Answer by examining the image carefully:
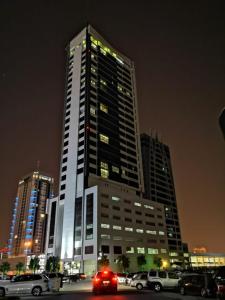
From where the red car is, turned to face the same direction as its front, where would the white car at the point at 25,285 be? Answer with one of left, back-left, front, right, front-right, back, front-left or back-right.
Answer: left

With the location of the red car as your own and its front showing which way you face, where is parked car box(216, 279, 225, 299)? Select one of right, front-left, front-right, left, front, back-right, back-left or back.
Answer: back-right

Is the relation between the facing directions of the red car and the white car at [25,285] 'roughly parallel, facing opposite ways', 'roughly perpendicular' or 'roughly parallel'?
roughly perpendicular

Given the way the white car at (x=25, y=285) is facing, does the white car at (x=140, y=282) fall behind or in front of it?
behind

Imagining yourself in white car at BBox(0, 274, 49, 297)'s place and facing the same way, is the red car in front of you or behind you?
behind

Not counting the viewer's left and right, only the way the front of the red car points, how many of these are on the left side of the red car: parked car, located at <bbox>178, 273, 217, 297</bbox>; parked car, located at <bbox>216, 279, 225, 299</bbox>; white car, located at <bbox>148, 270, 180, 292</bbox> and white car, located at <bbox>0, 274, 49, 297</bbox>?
1

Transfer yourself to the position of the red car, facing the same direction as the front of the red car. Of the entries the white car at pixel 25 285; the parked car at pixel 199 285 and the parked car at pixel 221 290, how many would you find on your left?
1

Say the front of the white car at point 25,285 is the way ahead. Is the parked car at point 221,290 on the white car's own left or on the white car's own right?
on the white car's own left

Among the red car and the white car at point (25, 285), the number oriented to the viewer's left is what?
1

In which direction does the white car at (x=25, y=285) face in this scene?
to the viewer's left

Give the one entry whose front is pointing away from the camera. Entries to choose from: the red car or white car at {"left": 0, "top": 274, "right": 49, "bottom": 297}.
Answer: the red car

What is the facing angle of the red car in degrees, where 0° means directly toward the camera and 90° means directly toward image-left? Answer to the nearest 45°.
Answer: approximately 180°

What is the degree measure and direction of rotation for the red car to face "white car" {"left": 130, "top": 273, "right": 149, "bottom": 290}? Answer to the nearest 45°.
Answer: approximately 45° to its right
